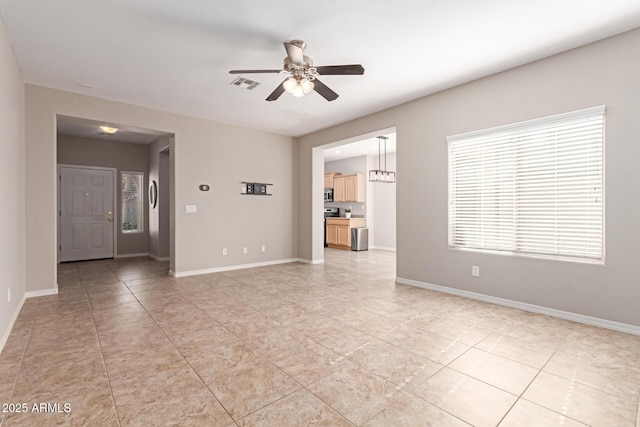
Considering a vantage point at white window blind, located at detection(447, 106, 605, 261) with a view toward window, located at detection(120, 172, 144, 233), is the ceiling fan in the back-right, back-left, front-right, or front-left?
front-left

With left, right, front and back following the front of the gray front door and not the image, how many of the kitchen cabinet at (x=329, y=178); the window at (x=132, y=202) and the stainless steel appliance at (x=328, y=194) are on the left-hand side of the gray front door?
3

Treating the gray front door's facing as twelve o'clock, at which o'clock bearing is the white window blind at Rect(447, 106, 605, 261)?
The white window blind is roughly at 11 o'clock from the gray front door.

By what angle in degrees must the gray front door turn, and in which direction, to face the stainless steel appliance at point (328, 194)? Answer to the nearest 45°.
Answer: approximately 90° to its left

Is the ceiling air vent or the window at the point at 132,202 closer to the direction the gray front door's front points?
the ceiling air vent

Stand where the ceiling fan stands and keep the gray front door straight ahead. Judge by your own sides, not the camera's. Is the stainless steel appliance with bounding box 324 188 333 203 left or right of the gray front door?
right

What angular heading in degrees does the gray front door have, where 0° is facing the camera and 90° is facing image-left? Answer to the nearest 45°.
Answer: approximately 0°

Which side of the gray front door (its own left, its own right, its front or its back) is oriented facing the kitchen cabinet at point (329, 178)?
left

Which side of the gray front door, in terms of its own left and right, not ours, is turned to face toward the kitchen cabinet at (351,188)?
left

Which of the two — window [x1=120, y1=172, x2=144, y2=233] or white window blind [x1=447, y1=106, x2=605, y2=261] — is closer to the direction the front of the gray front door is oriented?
the white window blind

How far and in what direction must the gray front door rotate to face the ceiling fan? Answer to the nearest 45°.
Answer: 0° — it already faces it
